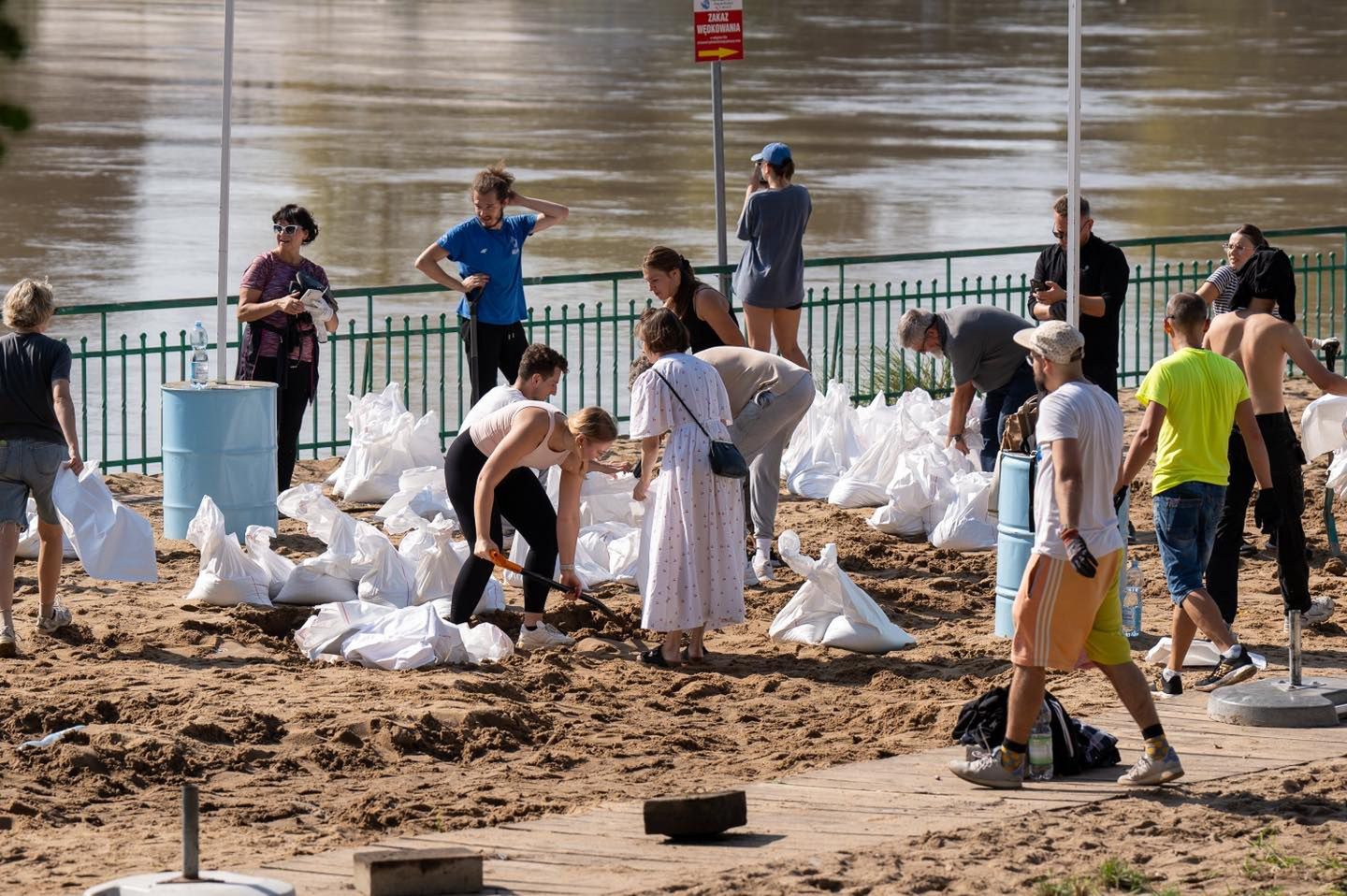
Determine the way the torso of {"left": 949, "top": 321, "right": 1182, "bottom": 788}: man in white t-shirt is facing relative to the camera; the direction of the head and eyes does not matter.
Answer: to the viewer's left

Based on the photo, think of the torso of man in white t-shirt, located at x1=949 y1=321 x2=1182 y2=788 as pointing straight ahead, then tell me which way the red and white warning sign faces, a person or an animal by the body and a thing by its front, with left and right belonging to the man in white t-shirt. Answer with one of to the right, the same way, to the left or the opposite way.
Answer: to the left

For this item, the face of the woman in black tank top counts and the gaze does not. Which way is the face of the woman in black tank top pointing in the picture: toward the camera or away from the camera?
toward the camera

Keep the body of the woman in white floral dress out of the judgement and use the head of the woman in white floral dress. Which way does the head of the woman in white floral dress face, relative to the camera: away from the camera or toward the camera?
away from the camera

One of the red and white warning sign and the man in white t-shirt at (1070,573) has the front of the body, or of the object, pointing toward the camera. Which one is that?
the red and white warning sign

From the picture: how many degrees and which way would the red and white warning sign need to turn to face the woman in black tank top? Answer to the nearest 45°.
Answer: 0° — it already faces them

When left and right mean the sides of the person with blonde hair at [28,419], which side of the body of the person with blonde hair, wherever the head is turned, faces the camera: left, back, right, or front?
back

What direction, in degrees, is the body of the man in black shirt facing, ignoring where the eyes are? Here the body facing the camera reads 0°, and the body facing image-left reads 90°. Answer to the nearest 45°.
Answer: approximately 45°

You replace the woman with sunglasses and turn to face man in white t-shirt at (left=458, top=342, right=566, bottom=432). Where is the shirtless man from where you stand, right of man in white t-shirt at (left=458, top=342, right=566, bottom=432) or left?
left

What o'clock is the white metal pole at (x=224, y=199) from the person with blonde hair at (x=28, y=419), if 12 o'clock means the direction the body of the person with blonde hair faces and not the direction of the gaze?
The white metal pole is roughly at 1 o'clock from the person with blonde hair.

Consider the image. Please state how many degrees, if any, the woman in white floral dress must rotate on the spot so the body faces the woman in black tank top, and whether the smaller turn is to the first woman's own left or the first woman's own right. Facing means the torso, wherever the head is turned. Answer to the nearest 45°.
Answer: approximately 45° to the first woman's own right

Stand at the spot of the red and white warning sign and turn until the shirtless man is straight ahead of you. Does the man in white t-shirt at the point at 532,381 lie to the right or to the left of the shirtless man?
right

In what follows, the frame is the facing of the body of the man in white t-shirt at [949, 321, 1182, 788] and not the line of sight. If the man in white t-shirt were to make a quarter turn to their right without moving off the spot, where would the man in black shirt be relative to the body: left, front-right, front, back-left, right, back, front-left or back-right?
front

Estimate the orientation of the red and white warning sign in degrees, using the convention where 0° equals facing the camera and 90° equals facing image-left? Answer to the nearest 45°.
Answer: approximately 0°

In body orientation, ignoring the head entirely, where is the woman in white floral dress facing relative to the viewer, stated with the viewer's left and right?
facing away from the viewer and to the left of the viewer

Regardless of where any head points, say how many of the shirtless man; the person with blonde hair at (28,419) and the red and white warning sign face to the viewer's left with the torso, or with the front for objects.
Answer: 0

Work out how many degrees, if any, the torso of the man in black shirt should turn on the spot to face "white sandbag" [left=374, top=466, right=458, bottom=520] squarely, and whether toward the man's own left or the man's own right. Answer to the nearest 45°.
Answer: approximately 45° to the man's own right

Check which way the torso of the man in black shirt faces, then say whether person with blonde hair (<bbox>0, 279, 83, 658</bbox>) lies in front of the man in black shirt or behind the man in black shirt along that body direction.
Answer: in front

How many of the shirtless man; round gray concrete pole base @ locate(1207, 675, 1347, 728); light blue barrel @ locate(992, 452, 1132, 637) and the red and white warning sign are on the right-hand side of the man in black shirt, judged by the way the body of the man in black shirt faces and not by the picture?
1

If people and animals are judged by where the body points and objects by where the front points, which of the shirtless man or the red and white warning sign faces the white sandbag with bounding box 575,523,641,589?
the red and white warning sign
